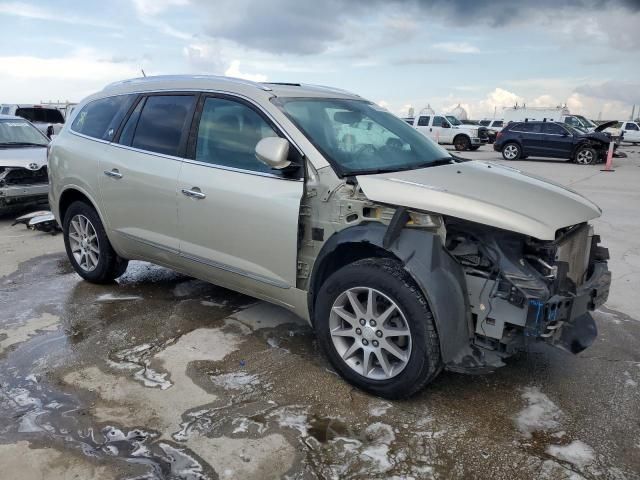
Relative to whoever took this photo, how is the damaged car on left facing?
facing the viewer and to the right of the viewer

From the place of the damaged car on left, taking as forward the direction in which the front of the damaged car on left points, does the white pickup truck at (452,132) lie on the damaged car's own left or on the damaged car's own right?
on the damaged car's own left

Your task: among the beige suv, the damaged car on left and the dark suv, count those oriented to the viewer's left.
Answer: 0

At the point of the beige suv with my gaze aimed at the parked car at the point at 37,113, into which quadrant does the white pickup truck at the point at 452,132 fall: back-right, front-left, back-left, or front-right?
front-right

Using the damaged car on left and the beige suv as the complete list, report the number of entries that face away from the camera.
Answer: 0

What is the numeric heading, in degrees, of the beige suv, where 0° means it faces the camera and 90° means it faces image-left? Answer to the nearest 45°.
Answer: approximately 315°

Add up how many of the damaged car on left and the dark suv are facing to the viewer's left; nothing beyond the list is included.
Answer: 0

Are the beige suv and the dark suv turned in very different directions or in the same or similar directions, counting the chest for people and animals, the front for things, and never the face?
same or similar directions

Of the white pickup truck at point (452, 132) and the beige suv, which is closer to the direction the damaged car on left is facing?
the beige suv

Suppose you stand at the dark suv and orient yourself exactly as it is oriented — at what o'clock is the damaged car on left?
The damaged car on left is roughly at 4 o'clock from the dark suv.

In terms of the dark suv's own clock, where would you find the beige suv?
The beige suv is roughly at 3 o'clock from the dark suv.

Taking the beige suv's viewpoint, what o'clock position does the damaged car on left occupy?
The damaged car on left is roughly at 6 o'clock from the beige suv.

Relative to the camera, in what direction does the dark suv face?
facing to the right of the viewer

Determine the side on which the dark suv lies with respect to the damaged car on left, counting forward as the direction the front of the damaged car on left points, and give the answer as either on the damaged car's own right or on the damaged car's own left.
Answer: on the damaged car's own left
